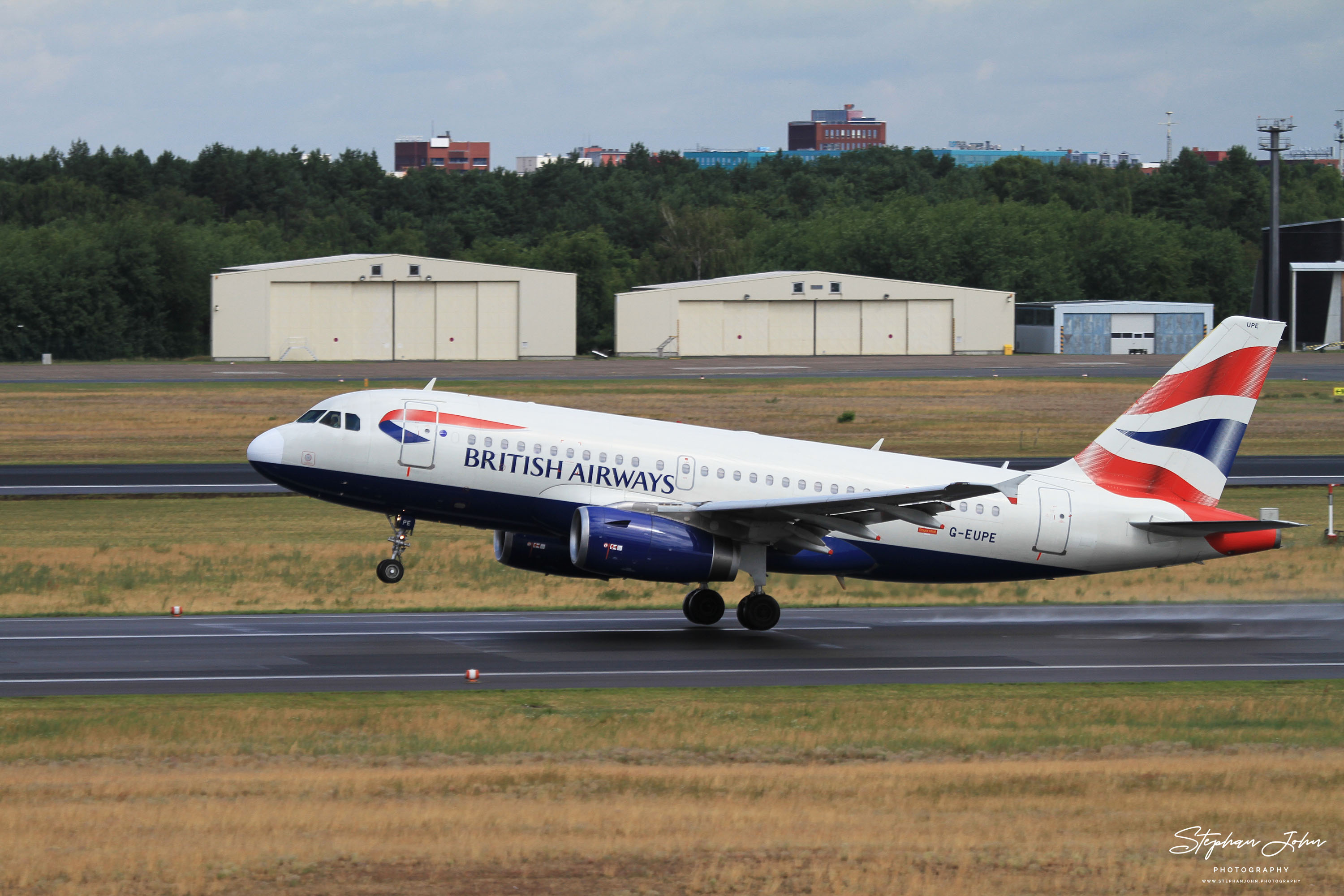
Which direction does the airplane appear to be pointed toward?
to the viewer's left
